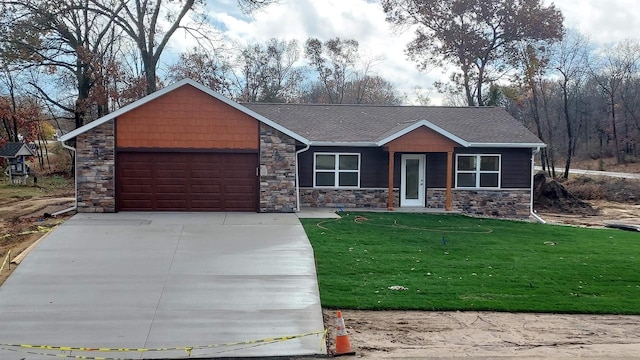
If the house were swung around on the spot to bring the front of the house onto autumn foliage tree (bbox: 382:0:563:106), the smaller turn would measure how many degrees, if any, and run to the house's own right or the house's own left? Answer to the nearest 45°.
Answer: approximately 135° to the house's own left

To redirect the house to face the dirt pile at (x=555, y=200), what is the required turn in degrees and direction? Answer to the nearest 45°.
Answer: approximately 135° to its left

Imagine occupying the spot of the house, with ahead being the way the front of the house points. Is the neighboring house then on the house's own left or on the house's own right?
on the house's own right

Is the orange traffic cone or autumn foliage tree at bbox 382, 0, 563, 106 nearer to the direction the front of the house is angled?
the orange traffic cone

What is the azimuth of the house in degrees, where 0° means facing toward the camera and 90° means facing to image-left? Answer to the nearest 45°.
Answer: approximately 0°

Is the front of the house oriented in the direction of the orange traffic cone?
yes
